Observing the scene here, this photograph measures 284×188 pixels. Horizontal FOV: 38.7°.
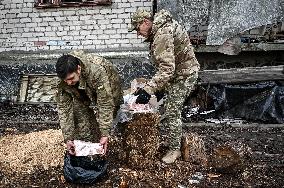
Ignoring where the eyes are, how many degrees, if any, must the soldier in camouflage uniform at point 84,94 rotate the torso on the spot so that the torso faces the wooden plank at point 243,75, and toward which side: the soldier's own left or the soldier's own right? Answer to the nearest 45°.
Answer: approximately 180°

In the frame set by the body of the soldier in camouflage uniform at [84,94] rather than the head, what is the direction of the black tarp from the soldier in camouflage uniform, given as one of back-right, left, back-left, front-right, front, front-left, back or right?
back

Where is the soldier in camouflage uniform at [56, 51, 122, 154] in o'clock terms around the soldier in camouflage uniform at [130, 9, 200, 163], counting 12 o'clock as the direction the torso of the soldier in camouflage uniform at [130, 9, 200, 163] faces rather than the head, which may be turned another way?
the soldier in camouflage uniform at [56, 51, 122, 154] is roughly at 11 o'clock from the soldier in camouflage uniform at [130, 9, 200, 163].

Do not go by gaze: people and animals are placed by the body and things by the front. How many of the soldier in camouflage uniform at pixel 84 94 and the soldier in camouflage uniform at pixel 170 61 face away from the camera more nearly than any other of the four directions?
0

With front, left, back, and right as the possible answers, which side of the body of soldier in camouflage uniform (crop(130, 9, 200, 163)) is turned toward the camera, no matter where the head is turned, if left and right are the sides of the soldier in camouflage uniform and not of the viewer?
left

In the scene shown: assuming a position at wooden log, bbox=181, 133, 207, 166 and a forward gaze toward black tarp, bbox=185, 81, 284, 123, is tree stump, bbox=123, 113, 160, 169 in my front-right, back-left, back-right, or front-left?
back-left

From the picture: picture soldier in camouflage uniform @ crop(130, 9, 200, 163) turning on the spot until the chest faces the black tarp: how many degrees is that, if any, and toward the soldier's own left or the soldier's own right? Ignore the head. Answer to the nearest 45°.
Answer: approximately 135° to the soldier's own right
